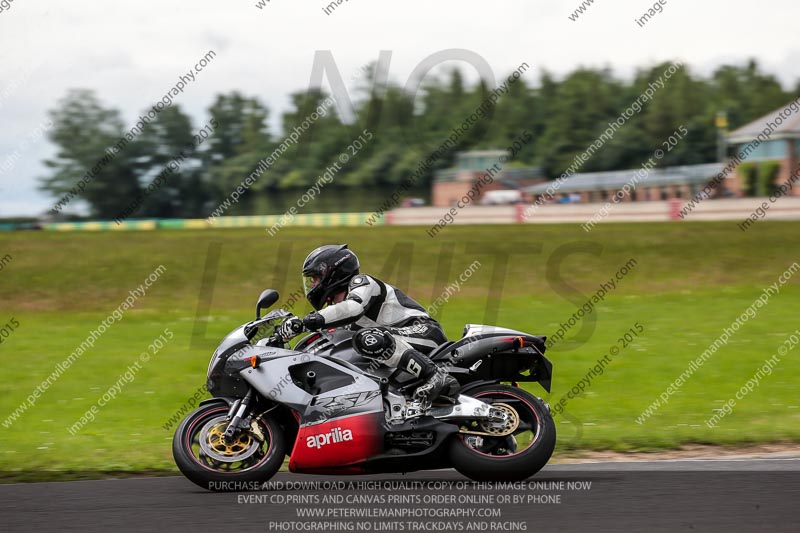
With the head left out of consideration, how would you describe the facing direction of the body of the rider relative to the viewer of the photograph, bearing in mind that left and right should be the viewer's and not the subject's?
facing to the left of the viewer

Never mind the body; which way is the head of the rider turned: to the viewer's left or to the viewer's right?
to the viewer's left

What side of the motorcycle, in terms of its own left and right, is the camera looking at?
left
